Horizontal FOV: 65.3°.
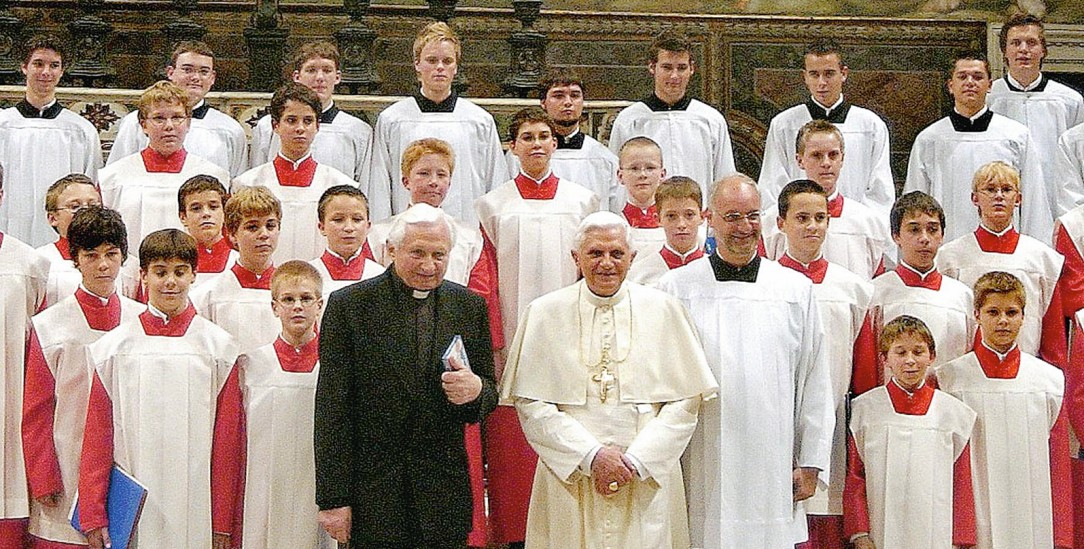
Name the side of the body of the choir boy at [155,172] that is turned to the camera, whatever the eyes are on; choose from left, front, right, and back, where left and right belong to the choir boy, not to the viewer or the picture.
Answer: front

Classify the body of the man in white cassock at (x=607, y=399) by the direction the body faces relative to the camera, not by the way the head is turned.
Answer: toward the camera

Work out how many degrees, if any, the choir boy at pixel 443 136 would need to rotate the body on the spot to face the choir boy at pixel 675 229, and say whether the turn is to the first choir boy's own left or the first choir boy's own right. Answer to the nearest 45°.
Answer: approximately 45° to the first choir boy's own left

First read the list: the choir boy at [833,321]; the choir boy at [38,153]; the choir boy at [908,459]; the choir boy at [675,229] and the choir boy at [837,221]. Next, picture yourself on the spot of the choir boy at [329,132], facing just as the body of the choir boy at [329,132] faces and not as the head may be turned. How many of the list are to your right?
1

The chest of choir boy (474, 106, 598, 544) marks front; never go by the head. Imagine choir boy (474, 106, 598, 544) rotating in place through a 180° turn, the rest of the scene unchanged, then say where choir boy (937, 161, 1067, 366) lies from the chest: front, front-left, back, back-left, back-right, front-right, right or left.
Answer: right

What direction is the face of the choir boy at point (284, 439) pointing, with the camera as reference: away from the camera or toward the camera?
toward the camera

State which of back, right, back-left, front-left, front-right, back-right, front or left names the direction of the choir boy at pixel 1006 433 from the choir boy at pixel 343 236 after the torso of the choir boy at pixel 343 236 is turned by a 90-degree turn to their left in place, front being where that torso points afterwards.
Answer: front

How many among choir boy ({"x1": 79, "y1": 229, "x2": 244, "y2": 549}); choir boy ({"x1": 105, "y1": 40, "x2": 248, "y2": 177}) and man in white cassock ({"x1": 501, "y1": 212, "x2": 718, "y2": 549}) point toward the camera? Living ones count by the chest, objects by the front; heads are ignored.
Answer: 3

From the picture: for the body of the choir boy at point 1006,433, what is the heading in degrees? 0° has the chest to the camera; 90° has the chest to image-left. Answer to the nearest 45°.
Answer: approximately 0°

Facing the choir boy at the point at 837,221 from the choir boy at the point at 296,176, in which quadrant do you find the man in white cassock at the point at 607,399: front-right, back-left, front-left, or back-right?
front-right

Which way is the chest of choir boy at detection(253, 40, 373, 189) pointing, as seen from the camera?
toward the camera

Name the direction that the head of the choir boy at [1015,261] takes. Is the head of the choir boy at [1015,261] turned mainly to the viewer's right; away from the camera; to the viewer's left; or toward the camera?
toward the camera

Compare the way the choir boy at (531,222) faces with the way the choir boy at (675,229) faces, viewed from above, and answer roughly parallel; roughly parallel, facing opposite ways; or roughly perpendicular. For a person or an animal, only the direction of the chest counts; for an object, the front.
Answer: roughly parallel

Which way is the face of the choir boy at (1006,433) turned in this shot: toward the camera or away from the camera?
toward the camera

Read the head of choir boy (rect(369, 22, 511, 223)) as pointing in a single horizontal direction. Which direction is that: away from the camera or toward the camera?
toward the camera
